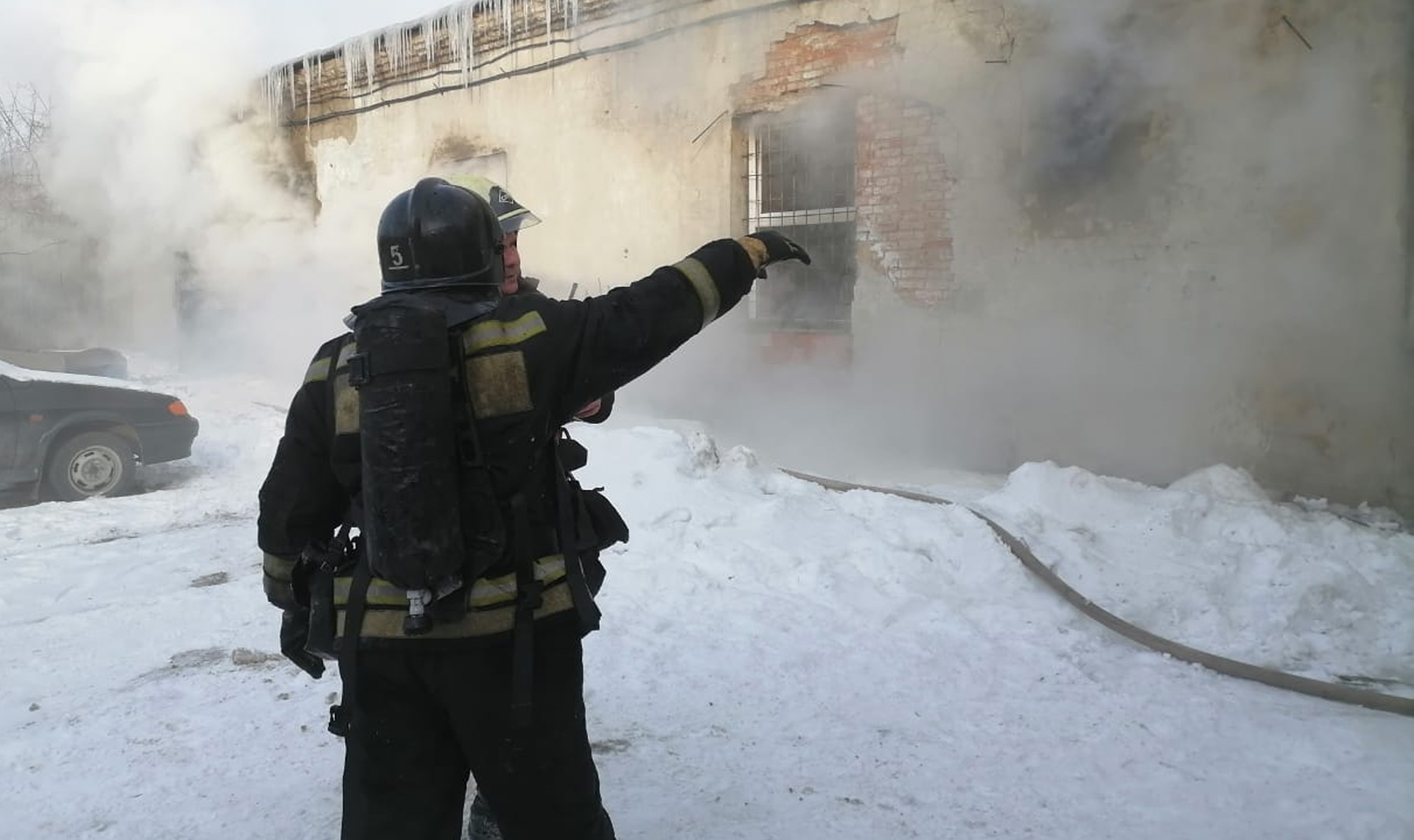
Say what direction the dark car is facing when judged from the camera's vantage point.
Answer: facing to the right of the viewer

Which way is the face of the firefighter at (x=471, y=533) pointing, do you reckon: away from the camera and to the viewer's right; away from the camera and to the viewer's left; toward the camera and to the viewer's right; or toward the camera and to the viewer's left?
away from the camera and to the viewer's right

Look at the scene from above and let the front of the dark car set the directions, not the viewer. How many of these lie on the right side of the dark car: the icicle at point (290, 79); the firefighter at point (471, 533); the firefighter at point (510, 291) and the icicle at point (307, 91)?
2

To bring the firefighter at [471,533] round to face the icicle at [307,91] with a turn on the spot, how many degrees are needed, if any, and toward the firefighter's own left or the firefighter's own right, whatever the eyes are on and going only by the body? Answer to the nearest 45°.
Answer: approximately 45° to the firefighter's own left

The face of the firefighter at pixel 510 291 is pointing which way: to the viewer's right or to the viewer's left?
to the viewer's right

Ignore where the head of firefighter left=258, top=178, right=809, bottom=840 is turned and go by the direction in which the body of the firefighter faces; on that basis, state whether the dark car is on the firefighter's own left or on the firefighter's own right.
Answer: on the firefighter's own left

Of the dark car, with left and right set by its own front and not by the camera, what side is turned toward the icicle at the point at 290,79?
left

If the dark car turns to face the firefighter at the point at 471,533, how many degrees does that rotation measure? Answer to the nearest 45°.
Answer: approximately 90° to its right

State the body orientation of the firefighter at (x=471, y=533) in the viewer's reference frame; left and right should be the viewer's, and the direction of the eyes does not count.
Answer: facing away from the viewer and to the right of the viewer

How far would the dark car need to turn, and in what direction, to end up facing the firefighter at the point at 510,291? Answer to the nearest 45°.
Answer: approximately 90° to its right

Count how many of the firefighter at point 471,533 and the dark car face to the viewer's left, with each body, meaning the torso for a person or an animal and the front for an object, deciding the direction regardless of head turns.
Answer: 0

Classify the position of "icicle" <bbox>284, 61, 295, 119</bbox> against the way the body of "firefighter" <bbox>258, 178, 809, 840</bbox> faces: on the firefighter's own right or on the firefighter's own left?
on the firefighter's own left

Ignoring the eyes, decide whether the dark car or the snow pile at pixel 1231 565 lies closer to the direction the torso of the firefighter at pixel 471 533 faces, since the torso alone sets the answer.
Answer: the snow pile
